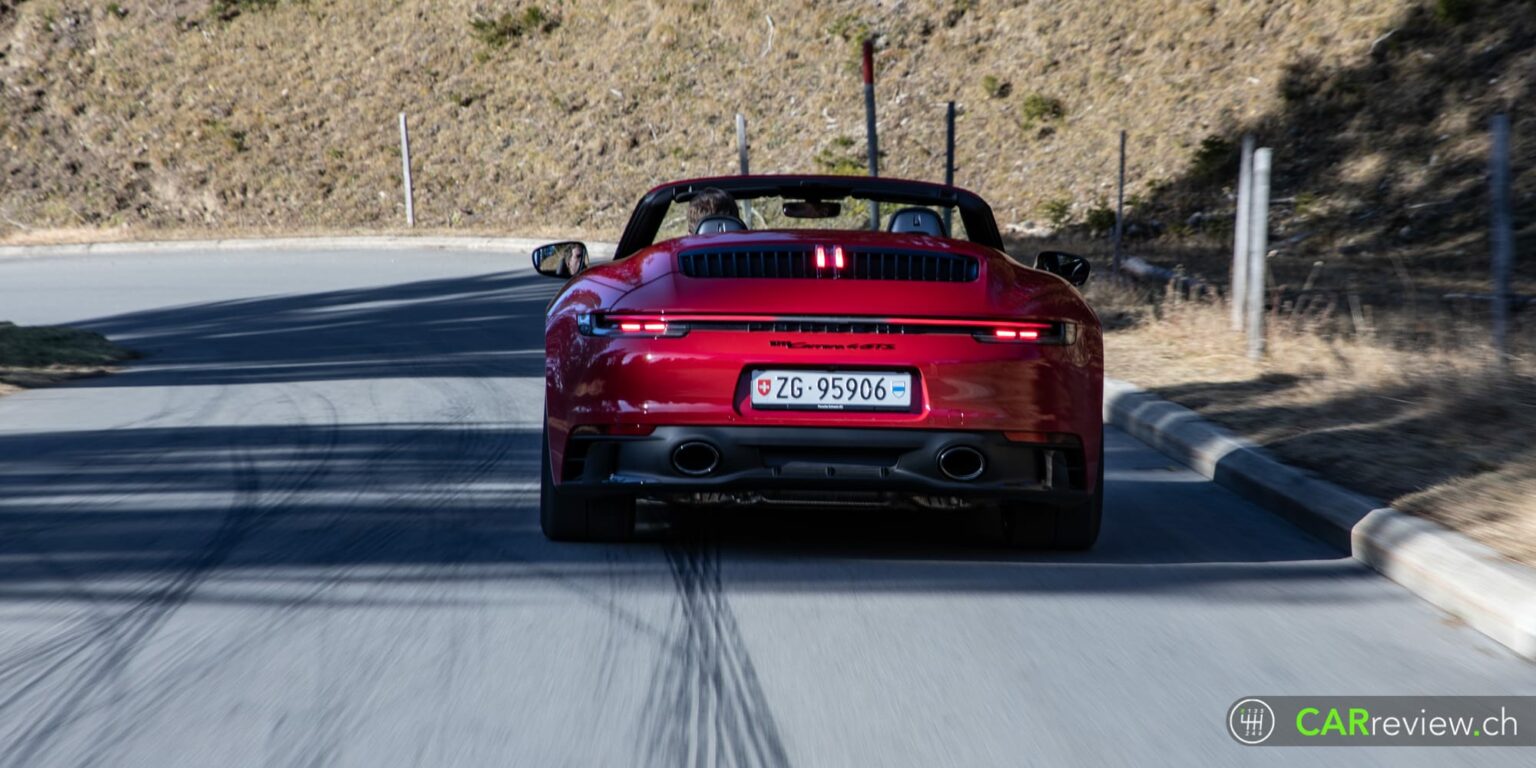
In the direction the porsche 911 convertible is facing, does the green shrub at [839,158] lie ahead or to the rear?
ahead

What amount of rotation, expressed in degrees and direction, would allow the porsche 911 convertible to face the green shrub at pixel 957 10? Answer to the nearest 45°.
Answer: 0° — it already faces it

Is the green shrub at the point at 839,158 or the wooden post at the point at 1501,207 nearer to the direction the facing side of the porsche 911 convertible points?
the green shrub

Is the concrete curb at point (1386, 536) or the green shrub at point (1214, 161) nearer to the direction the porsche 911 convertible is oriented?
the green shrub

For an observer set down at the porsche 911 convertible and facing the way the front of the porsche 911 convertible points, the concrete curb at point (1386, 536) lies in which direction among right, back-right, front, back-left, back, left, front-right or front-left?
right

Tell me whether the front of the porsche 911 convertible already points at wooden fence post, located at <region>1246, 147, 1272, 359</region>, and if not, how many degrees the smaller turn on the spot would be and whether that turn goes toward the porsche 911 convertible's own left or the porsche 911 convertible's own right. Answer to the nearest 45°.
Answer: approximately 45° to the porsche 911 convertible's own right

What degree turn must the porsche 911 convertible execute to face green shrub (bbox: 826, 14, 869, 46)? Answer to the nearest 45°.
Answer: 0° — it already faces it

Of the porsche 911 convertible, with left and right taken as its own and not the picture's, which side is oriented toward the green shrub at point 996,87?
front

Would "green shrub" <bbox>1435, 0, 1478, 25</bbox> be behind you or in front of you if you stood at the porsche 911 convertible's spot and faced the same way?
in front

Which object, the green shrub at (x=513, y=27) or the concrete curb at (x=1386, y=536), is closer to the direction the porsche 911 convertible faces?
the green shrub

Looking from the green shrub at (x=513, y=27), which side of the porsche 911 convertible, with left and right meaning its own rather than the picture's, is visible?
front

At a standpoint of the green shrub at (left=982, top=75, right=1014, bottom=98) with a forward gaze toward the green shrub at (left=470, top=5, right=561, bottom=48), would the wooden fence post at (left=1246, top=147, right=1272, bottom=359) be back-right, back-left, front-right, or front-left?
back-left

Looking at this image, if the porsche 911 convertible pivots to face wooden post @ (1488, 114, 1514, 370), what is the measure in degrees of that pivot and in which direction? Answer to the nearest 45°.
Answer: approximately 45° to its right

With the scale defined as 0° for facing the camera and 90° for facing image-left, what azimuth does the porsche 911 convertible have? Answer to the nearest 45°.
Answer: approximately 180°

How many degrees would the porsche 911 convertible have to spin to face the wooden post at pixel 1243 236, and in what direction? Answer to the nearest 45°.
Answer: approximately 45° to its right
